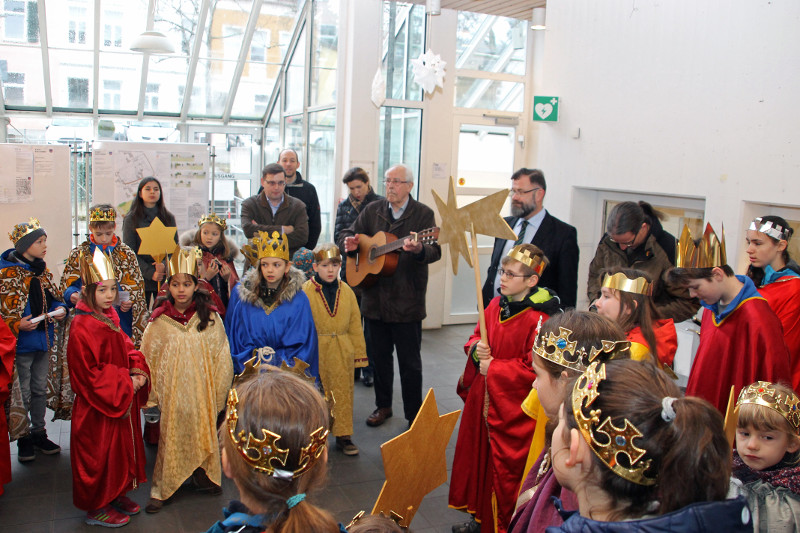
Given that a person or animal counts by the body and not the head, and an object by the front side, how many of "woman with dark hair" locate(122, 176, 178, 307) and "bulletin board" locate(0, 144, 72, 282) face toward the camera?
2

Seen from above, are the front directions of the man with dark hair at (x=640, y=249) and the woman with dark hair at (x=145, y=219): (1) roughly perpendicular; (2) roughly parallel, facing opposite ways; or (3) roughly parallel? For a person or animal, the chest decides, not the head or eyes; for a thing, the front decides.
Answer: roughly perpendicular

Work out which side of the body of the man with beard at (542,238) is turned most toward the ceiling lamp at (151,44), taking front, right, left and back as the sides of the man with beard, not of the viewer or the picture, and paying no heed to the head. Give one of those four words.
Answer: right

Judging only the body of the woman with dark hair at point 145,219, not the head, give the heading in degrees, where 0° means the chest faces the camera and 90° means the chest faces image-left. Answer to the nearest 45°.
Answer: approximately 0°

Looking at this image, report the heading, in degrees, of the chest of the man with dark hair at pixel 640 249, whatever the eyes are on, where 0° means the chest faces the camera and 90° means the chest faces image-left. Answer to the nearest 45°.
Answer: approximately 45°

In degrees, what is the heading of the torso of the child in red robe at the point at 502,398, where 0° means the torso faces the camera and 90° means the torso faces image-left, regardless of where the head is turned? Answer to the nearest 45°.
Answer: approximately 45°

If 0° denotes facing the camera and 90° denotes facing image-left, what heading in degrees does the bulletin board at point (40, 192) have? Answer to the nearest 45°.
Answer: approximately 0°

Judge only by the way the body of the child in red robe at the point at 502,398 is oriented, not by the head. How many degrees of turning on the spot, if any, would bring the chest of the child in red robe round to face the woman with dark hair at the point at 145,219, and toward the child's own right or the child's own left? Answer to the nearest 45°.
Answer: approximately 90° to the child's own right

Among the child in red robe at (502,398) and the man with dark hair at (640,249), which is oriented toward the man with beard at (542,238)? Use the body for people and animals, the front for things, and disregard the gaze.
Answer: the man with dark hair

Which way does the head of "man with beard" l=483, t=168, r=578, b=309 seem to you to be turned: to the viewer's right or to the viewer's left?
to the viewer's left
